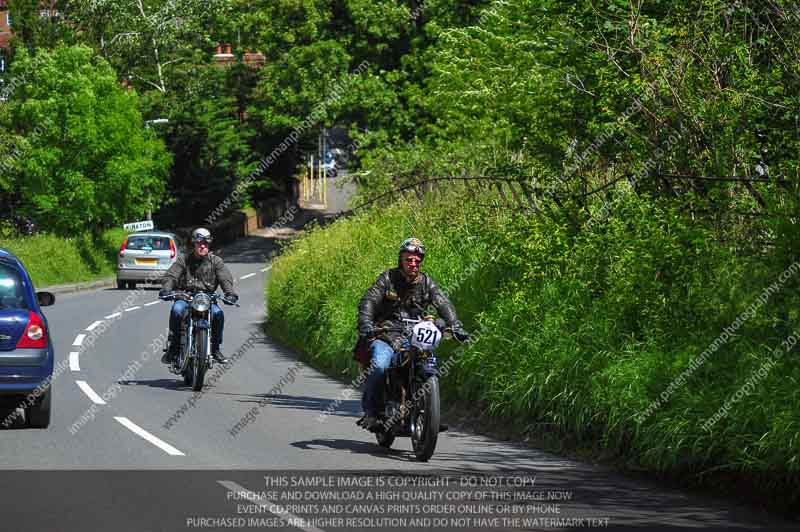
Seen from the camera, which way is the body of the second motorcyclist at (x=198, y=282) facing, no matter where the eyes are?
toward the camera

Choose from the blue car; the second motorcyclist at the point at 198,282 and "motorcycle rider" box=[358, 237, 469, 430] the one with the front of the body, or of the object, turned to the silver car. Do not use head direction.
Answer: the blue car

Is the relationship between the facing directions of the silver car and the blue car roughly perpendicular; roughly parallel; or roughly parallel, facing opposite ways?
roughly parallel

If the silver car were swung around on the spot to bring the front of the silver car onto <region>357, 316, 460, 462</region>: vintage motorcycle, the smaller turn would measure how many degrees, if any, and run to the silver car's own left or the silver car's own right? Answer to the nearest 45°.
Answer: approximately 180°

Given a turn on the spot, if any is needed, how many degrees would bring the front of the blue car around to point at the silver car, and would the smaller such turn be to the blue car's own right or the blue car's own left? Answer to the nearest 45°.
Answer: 0° — it already faces it

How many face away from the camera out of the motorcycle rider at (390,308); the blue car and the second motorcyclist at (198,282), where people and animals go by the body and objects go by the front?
1

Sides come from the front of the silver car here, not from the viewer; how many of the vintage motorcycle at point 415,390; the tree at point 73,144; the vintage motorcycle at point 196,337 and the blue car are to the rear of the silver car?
3

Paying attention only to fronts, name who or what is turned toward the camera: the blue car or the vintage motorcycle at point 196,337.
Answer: the vintage motorcycle

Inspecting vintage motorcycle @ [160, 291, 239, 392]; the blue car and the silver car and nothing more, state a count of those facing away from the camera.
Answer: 2

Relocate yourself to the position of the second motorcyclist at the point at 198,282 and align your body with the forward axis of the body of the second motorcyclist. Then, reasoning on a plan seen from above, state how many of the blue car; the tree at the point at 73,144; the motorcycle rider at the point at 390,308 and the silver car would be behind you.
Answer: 2

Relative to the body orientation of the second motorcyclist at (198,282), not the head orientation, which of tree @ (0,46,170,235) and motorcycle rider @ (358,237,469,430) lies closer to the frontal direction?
the motorcycle rider

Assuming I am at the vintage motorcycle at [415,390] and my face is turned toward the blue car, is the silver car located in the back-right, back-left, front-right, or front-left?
front-right

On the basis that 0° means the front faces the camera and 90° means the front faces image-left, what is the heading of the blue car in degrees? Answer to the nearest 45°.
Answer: approximately 180°

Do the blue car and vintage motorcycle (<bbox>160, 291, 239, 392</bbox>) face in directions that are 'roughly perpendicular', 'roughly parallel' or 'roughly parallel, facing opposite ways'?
roughly parallel, facing opposite ways

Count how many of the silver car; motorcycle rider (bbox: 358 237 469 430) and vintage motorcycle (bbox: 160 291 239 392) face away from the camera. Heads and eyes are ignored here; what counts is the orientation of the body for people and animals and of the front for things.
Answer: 1

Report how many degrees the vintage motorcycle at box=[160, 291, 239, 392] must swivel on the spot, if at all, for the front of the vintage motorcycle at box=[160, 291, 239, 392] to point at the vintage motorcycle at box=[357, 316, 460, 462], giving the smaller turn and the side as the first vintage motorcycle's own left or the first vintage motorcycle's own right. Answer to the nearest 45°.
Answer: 0° — it already faces it

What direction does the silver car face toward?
away from the camera

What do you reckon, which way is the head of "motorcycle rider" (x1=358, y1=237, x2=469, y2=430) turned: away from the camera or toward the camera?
toward the camera

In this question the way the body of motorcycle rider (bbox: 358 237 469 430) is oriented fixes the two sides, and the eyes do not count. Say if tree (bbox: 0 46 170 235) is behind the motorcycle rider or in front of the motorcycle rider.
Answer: behind

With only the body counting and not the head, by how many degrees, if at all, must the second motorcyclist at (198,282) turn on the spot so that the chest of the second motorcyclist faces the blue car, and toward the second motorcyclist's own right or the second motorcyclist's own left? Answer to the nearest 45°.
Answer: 0° — they already face it

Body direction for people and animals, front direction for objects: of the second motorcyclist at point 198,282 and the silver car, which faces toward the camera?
the second motorcyclist
